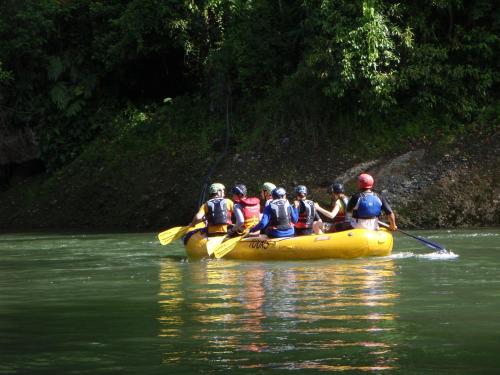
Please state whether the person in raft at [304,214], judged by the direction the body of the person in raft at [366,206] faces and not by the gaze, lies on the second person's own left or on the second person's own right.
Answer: on the second person's own left

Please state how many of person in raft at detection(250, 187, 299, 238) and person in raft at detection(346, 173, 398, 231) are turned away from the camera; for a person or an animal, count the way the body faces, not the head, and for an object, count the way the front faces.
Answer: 2

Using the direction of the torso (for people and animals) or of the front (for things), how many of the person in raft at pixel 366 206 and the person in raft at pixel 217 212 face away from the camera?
2

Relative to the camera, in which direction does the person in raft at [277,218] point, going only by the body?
away from the camera

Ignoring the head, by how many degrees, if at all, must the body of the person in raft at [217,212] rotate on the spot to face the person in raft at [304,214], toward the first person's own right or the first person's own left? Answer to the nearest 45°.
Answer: approximately 90° to the first person's own right

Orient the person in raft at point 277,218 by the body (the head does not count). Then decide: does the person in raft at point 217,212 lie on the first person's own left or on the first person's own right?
on the first person's own left

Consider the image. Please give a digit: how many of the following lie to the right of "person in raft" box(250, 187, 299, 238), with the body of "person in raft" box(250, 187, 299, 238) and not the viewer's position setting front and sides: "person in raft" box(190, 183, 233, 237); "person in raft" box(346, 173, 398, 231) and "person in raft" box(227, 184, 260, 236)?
1

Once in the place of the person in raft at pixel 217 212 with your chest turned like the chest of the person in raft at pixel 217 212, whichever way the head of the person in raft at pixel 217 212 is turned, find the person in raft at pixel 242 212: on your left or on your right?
on your right

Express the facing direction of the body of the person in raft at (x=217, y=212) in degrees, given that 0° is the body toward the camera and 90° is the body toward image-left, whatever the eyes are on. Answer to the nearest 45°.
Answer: approximately 180°

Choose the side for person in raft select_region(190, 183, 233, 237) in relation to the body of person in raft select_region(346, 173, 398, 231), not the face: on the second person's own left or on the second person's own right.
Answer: on the second person's own left

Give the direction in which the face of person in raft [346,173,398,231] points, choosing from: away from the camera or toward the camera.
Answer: away from the camera

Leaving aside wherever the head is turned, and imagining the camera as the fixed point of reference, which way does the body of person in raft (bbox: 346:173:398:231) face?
away from the camera

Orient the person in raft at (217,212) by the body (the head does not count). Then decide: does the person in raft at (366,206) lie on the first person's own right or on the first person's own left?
on the first person's own right

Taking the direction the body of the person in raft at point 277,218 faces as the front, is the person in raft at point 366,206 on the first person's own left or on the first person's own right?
on the first person's own right
